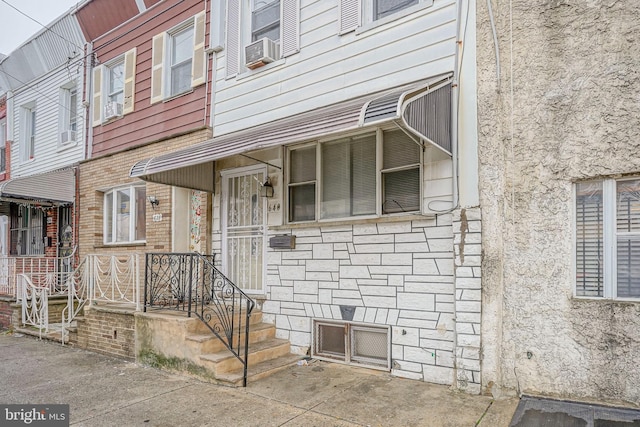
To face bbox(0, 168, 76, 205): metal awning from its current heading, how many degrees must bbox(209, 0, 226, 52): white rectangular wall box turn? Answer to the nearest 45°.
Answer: approximately 90° to its right

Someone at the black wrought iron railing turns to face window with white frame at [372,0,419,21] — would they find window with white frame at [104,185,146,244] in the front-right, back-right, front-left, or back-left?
back-left

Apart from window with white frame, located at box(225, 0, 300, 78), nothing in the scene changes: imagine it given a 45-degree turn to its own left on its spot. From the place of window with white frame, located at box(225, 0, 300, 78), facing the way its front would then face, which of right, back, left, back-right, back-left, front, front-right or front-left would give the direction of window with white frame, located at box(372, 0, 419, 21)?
front-left

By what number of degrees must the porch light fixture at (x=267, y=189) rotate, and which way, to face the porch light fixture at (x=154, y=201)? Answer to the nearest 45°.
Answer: approximately 90° to its right

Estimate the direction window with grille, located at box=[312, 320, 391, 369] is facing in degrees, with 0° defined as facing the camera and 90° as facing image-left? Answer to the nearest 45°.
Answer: approximately 45°

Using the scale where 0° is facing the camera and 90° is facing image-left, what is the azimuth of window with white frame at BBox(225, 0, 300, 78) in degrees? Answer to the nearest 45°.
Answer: approximately 45°

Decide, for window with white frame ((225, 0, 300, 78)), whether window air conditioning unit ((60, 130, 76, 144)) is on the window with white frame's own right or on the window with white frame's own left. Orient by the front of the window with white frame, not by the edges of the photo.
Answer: on the window with white frame's own right
